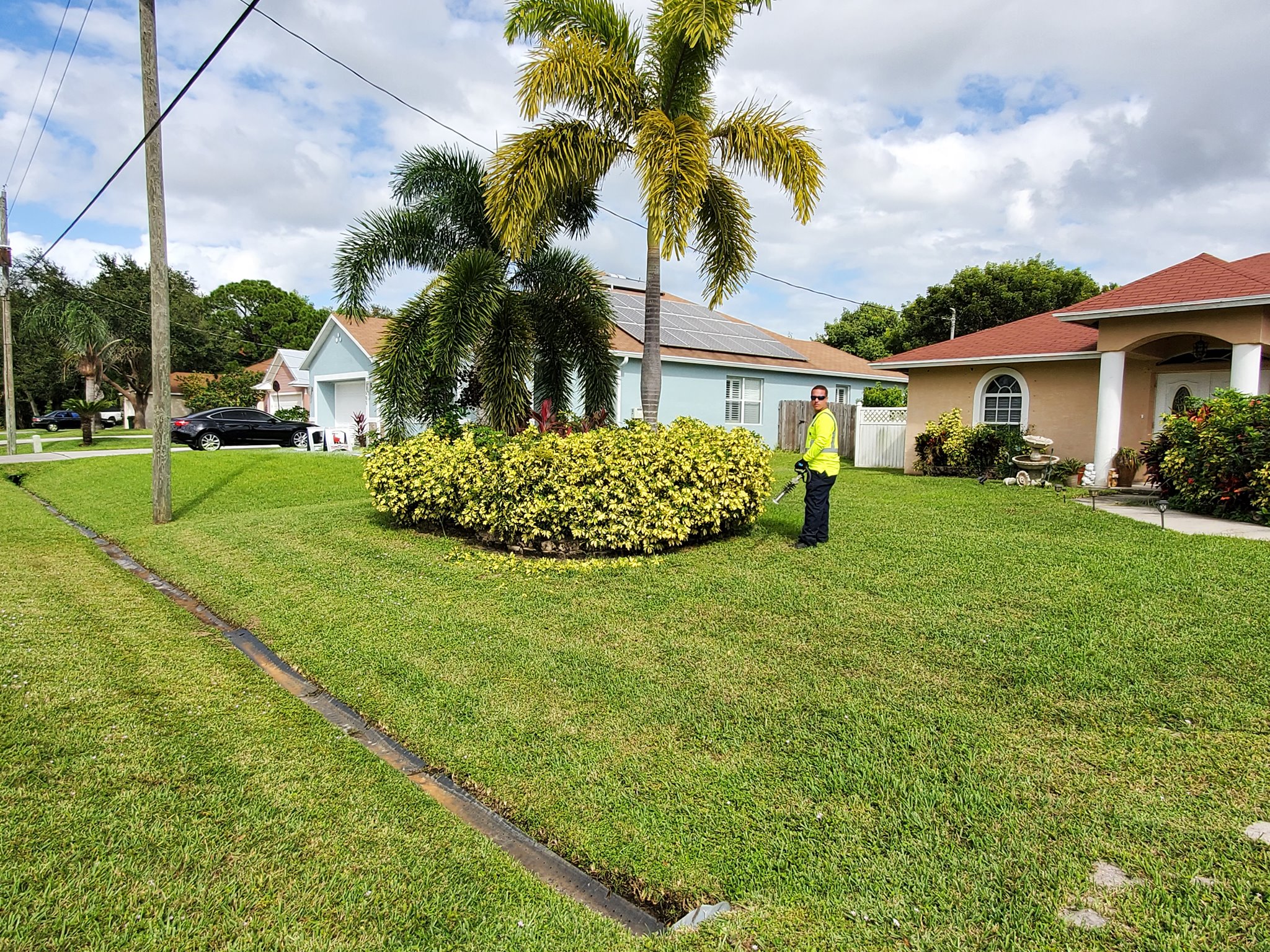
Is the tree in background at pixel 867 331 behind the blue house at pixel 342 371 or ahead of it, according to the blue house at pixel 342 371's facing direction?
behind

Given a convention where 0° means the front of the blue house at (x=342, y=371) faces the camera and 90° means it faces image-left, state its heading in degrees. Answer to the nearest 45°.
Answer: approximately 45°

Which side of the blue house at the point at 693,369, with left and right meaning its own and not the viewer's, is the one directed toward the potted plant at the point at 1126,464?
left

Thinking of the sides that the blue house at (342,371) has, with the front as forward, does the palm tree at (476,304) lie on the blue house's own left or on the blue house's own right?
on the blue house's own left

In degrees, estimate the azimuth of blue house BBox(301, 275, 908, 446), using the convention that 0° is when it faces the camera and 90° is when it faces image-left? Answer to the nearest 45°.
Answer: approximately 45°

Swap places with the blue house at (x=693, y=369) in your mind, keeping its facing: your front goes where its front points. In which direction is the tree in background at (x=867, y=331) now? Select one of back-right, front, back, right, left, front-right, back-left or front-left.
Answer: back
